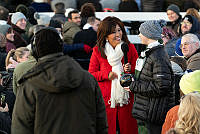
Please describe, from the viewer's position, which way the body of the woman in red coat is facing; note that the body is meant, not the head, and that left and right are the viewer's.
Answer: facing the viewer and to the right of the viewer

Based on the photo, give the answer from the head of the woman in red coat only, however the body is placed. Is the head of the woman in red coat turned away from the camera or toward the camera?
toward the camera
